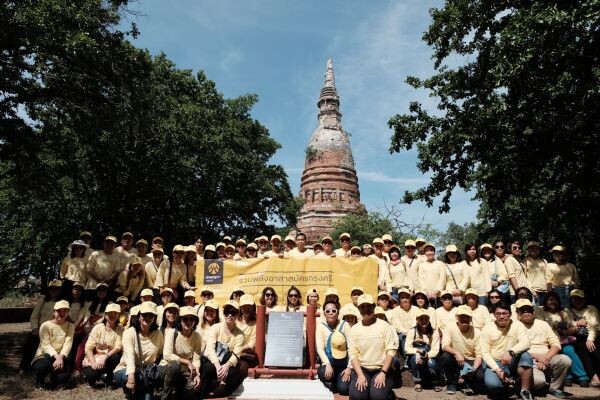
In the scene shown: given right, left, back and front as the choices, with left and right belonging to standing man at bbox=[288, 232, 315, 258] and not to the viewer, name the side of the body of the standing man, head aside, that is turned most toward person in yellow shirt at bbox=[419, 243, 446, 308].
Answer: left

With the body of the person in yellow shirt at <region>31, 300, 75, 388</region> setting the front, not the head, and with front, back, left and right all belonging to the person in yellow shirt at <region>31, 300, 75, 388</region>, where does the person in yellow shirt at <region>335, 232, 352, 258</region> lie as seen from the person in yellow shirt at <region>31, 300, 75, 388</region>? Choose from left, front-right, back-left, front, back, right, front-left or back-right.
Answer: left

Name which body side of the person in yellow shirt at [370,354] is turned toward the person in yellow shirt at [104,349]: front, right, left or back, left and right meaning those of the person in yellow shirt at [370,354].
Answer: right

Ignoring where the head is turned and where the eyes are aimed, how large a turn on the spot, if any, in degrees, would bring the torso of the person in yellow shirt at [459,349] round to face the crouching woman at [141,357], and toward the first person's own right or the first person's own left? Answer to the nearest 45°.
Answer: approximately 45° to the first person's own right

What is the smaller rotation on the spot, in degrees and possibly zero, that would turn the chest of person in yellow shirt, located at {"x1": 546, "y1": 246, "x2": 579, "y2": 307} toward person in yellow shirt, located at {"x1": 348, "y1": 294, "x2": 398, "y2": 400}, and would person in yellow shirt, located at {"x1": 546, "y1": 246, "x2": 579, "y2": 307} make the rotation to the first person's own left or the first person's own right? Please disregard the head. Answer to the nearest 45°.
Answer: approximately 45° to the first person's own right

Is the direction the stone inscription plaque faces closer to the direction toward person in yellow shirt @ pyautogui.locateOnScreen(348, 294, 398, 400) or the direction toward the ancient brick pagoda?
the person in yellow shirt

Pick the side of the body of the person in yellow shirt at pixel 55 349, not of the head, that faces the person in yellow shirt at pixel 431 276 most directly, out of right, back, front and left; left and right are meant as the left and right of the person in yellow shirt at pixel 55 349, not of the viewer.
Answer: left

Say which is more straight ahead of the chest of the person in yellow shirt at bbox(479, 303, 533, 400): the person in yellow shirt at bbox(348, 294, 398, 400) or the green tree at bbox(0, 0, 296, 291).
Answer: the person in yellow shirt

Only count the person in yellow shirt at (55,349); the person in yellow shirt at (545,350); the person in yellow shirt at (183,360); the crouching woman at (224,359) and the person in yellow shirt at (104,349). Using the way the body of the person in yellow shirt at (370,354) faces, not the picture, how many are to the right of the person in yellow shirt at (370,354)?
4

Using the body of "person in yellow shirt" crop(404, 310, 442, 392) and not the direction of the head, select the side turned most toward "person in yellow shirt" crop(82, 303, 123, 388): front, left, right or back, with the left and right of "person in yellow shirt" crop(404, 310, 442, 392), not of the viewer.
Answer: right

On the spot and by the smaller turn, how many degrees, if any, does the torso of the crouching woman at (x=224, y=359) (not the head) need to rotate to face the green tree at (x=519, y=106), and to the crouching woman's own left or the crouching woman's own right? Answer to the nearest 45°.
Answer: approximately 90° to the crouching woman's own left

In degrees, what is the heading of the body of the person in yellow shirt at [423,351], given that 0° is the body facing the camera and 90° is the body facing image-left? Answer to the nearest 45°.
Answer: approximately 0°
